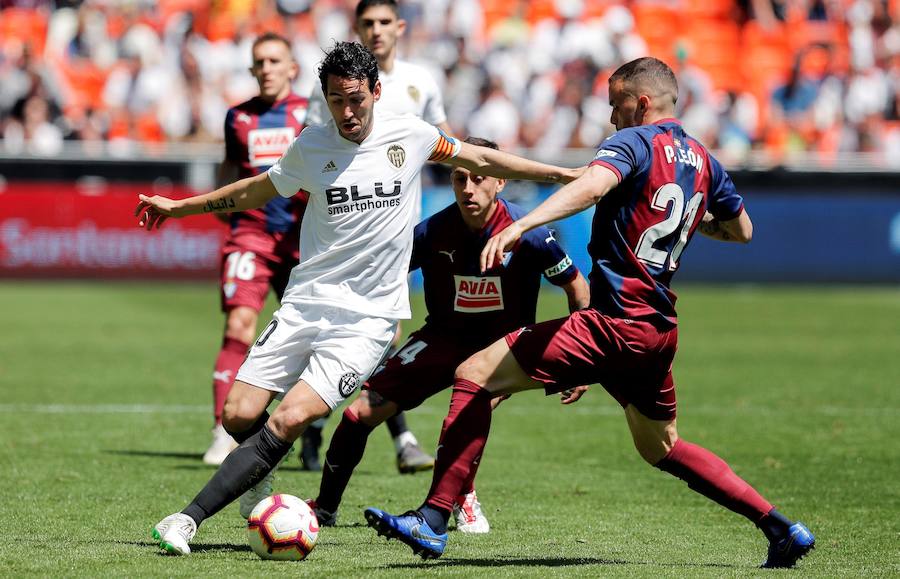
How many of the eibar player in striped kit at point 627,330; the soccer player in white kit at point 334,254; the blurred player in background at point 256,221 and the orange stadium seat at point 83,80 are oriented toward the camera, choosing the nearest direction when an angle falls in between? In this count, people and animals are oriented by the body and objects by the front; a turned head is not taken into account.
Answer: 3

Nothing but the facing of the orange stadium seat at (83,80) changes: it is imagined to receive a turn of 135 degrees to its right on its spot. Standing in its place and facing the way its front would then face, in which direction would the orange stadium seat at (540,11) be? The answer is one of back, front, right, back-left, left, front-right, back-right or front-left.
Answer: back-right

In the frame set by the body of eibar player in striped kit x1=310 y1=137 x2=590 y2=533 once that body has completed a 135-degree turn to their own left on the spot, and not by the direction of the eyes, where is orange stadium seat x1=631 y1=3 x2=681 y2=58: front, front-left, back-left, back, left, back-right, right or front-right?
front-left

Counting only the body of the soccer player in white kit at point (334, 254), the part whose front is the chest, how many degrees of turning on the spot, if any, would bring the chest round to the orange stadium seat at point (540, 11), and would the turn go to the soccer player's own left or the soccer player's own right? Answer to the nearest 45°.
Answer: approximately 180°

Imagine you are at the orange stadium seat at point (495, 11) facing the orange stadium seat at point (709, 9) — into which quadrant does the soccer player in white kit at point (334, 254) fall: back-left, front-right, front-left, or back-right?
back-right

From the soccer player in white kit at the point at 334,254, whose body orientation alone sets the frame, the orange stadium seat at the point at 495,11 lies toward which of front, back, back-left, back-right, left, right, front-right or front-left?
back

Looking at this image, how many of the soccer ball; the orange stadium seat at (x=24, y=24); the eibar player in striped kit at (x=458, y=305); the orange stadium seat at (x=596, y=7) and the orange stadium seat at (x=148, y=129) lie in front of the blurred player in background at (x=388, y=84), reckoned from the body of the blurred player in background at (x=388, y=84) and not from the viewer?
2

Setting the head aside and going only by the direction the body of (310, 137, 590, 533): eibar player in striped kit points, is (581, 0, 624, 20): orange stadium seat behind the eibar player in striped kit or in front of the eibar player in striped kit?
behind

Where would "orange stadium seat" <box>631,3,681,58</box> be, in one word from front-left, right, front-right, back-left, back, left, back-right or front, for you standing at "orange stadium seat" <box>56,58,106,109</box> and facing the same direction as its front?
left

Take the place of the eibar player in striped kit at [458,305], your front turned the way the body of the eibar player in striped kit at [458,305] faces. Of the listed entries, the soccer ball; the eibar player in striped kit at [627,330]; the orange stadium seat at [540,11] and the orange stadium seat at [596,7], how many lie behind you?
2

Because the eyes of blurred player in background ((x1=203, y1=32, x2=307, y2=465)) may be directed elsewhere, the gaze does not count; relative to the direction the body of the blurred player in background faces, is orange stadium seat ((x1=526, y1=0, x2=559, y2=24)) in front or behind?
behind

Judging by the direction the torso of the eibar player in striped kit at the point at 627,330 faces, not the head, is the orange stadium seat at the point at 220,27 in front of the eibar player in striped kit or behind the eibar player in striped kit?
in front

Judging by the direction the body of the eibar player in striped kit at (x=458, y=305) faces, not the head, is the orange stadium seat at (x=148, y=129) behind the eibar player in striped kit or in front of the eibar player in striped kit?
behind

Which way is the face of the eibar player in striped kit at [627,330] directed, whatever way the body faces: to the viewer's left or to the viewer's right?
to the viewer's left

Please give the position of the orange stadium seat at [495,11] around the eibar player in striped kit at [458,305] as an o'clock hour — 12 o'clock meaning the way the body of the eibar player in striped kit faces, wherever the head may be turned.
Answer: The orange stadium seat is roughly at 6 o'clock from the eibar player in striped kit.

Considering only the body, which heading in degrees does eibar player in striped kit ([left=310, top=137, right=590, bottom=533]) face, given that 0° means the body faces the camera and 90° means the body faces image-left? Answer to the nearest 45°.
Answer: approximately 0°

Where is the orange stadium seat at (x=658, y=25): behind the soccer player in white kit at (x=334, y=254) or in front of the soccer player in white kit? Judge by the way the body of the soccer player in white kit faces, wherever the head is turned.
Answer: behind

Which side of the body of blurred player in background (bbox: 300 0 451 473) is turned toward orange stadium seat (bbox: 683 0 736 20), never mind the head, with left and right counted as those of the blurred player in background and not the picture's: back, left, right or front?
back

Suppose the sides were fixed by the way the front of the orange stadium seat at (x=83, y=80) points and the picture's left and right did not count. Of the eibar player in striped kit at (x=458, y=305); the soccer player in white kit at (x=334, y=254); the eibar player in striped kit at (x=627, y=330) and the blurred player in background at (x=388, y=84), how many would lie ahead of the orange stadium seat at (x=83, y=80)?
4
